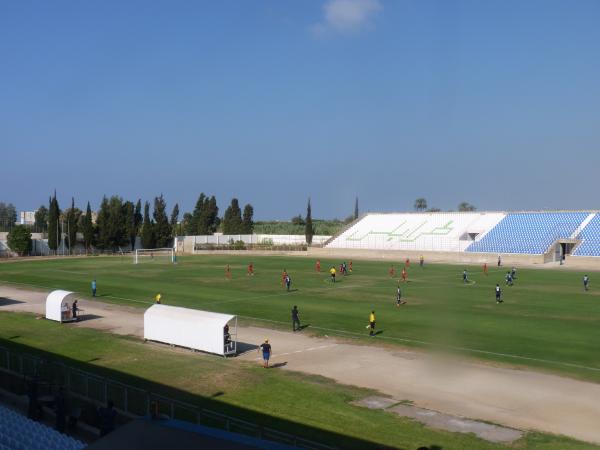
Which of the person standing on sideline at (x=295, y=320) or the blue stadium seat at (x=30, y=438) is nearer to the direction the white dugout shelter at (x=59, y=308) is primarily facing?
the person standing on sideline

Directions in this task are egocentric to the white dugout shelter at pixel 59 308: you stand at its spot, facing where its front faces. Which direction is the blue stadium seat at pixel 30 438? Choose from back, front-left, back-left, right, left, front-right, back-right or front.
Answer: back-right

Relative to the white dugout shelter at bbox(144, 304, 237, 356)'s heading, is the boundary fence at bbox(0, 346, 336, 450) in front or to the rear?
to the rear

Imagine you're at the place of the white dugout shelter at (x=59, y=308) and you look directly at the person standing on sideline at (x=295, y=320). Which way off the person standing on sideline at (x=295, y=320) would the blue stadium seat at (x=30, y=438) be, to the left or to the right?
right

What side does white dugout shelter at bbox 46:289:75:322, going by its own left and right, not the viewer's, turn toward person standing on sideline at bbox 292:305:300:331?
right

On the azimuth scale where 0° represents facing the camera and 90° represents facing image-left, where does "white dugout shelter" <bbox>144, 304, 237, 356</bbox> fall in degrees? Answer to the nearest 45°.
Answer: approximately 225°

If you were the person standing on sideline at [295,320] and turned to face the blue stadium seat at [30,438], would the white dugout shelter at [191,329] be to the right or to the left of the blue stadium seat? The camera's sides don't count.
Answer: right

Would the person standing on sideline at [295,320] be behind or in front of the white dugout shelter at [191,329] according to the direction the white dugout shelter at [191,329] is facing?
in front

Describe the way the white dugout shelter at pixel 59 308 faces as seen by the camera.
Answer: facing away from the viewer and to the right of the viewer

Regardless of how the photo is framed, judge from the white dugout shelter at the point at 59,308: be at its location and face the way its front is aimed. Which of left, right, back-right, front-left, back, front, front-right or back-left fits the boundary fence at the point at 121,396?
back-right

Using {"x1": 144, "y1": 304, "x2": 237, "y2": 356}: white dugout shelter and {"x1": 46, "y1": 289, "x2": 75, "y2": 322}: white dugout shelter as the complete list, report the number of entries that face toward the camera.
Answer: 0

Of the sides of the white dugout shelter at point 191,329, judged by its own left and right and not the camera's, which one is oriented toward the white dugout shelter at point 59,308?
left

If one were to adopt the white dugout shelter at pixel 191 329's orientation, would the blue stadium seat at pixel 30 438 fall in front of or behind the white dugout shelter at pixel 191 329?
behind
